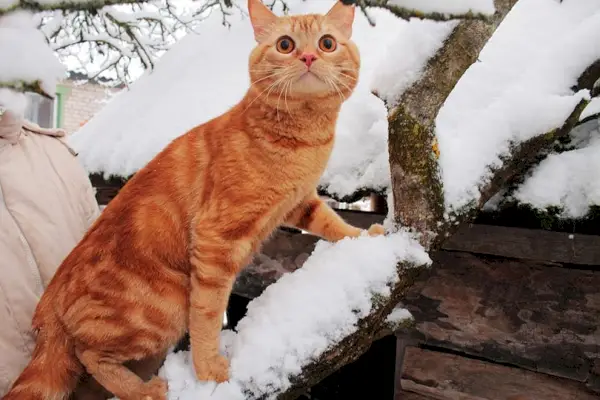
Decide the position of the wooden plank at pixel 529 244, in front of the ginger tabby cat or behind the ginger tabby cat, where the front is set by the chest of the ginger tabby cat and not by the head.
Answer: in front

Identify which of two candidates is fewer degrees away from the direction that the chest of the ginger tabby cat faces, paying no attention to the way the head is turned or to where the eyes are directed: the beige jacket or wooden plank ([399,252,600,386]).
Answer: the wooden plank

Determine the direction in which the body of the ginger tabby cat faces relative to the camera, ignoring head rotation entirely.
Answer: to the viewer's right
